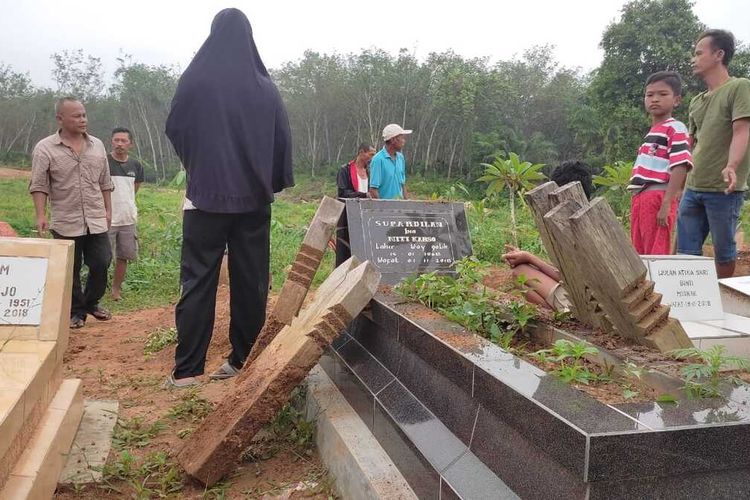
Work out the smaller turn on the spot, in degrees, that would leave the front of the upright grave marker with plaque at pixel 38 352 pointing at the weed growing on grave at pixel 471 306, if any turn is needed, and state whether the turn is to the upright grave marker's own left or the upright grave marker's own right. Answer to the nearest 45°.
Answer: approximately 90° to the upright grave marker's own left

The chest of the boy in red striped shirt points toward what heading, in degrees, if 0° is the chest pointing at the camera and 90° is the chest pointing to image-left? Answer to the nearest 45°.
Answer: approximately 45°

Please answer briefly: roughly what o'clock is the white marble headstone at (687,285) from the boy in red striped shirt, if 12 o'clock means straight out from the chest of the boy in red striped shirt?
The white marble headstone is roughly at 10 o'clock from the boy in red striped shirt.

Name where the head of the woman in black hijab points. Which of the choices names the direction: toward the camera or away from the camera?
away from the camera

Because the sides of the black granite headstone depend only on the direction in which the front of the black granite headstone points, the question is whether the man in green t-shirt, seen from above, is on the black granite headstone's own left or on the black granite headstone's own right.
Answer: on the black granite headstone's own left

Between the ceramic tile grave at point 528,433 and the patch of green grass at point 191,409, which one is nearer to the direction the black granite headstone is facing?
the ceramic tile grave

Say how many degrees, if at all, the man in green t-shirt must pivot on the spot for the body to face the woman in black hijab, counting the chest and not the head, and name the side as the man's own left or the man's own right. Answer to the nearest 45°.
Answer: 0° — they already face them
